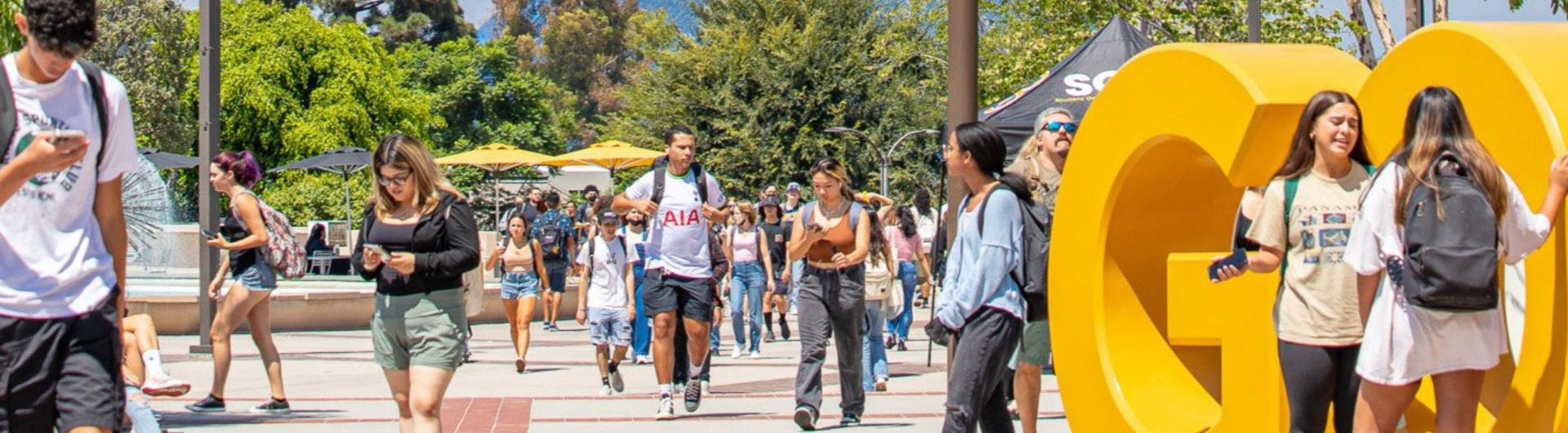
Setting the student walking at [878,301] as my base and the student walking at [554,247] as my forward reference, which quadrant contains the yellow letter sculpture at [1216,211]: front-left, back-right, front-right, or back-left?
back-left

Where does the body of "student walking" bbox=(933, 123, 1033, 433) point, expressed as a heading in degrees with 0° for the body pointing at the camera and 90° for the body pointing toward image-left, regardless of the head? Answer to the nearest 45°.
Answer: approximately 90°

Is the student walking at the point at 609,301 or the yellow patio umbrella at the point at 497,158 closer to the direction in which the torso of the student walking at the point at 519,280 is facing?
the student walking

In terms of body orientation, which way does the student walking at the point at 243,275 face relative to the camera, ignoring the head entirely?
to the viewer's left

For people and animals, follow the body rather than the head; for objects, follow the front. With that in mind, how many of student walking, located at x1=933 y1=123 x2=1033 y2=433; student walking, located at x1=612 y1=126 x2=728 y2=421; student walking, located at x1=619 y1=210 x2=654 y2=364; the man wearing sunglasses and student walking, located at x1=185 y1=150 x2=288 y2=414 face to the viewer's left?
2

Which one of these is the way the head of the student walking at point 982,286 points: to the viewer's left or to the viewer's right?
to the viewer's left
